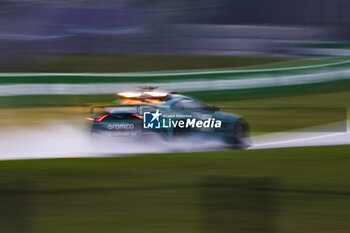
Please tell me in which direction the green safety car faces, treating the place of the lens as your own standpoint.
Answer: facing away from the viewer and to the right of the viewer
